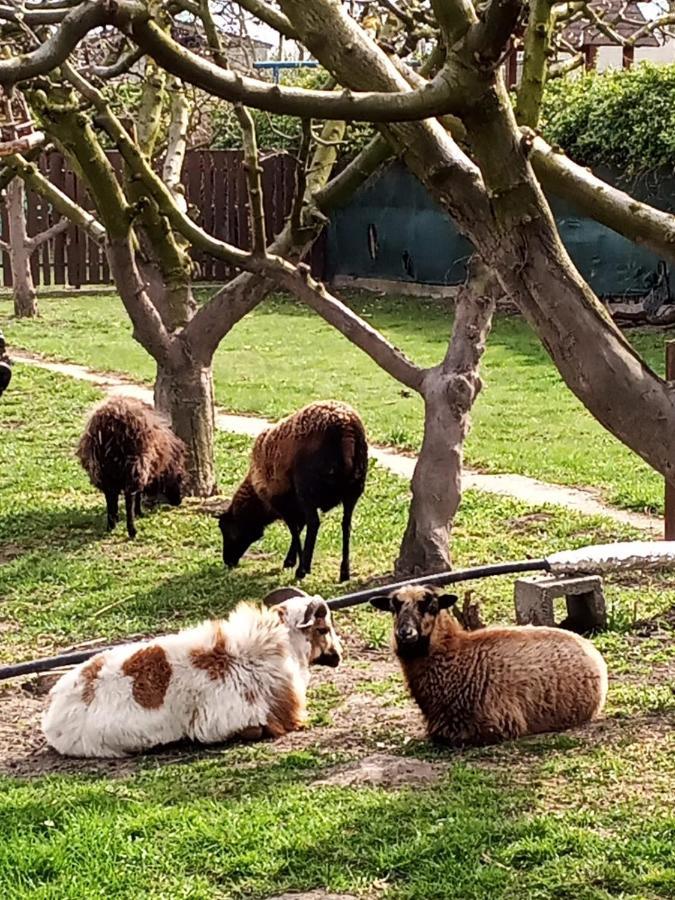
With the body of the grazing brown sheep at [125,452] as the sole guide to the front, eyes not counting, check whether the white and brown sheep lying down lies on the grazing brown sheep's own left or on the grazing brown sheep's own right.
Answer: on the grazing brown sheep's own right

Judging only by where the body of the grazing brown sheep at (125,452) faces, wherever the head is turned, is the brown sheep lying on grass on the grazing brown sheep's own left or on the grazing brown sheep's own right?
on the grazing brown sheep's own right

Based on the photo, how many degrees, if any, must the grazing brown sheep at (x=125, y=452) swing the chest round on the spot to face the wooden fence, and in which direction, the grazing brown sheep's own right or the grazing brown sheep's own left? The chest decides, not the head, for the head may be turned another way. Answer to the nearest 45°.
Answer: approximately 45° to the grazing brown sheep's own left

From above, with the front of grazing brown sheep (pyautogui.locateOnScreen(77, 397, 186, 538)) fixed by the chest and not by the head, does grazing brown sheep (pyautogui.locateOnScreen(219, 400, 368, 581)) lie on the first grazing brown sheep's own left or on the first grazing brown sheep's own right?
on the first grazing brown sheep's own right

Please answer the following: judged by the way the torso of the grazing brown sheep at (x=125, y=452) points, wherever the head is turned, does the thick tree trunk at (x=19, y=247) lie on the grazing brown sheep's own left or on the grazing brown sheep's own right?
on the grazing brown sheep's own left
